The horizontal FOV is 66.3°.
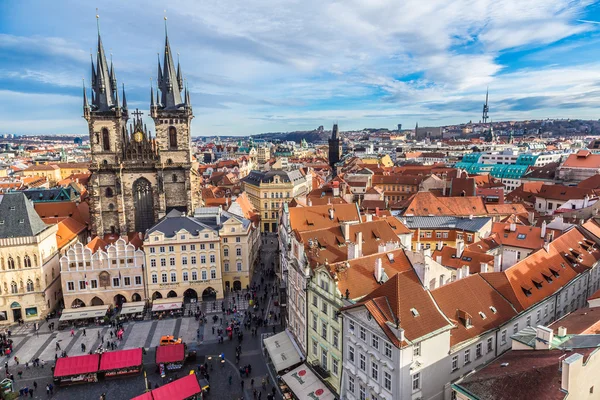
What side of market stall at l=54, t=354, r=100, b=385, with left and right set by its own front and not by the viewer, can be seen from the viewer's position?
front

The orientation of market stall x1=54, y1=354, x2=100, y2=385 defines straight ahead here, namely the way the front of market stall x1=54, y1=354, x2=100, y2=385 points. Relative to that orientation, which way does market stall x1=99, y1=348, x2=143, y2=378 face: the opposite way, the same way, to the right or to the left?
the same way

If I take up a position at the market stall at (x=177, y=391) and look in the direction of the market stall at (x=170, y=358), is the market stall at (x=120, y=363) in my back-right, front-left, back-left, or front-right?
front-left

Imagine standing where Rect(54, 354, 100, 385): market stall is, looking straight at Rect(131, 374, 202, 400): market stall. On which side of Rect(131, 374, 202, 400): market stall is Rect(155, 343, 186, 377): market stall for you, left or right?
left

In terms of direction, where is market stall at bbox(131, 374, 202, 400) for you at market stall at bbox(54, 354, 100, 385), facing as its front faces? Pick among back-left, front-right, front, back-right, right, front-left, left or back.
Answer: front-left

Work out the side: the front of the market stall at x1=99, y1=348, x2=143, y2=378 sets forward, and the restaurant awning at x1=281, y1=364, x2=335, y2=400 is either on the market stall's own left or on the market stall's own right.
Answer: on the market stall's own left

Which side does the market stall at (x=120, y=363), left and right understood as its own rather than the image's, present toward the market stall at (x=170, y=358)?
left

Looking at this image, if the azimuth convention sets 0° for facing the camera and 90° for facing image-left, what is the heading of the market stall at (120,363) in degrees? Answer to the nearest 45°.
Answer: approximately 0°

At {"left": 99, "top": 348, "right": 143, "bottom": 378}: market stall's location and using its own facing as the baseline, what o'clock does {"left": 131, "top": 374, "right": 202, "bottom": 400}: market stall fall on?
{"left": 131, "top": 374, "right": 202, "bottom": 400}: market stall is roughly at 11 o'clock from {"left": 99, "top": 348, "right": 143, "bottom": 378}: market stall.

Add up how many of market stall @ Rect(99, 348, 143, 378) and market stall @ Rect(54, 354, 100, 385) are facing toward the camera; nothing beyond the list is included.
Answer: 2

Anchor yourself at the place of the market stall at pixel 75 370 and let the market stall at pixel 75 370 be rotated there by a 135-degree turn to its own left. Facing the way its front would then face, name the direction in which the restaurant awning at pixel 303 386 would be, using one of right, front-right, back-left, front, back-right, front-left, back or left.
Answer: right

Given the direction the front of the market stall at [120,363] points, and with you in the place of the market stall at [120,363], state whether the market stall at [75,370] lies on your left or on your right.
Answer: on your right

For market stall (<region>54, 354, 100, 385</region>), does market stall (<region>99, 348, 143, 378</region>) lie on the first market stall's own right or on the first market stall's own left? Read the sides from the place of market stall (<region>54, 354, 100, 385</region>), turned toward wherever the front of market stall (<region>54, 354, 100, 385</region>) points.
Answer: on the first market stall's own left
